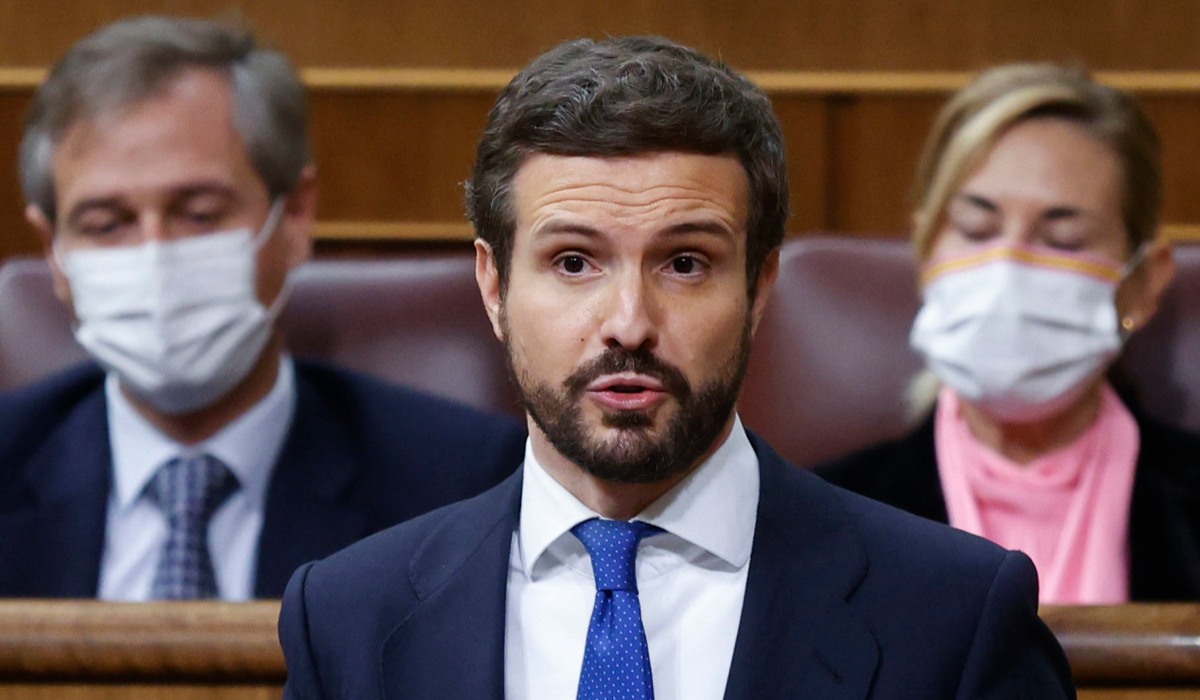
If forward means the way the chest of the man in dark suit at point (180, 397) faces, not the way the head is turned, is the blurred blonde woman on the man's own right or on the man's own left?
on the man's own left

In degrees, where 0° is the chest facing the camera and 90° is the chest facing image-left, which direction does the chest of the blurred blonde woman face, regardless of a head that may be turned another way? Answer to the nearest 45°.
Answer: approximately 0°

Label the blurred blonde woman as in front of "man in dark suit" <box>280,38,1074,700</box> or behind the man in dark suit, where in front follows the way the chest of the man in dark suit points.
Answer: behind

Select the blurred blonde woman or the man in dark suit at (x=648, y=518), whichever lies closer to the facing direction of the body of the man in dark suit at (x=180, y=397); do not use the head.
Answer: the man in dark suit

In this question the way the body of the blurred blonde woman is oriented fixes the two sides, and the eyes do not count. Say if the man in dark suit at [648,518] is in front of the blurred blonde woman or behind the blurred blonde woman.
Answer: in front

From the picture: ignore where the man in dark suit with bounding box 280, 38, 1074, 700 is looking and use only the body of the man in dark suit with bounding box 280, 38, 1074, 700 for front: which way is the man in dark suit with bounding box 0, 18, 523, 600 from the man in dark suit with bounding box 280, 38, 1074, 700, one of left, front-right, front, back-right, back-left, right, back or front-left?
back-right

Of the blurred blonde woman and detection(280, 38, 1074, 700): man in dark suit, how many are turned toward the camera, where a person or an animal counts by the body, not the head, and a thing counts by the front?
2
